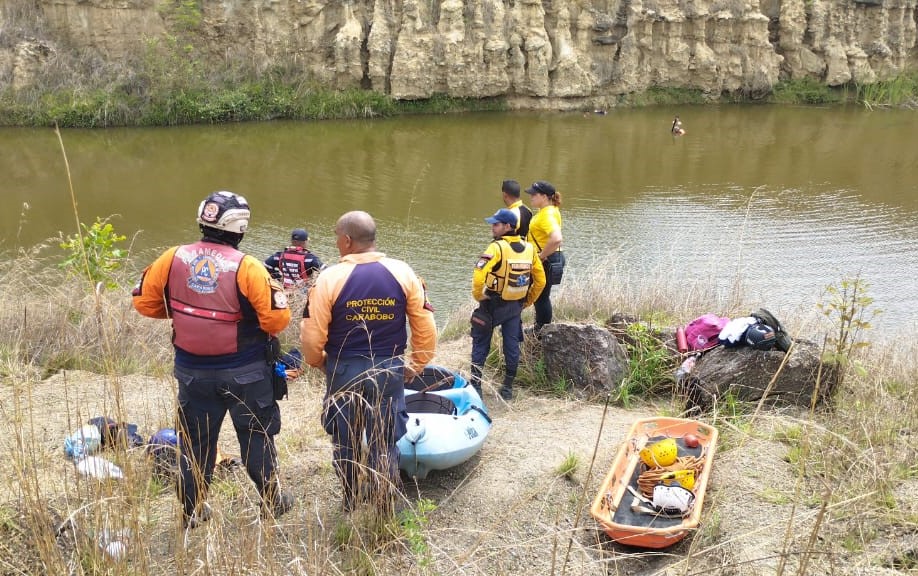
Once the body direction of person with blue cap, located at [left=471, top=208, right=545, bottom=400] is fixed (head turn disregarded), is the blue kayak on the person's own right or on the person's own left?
on the person's own left

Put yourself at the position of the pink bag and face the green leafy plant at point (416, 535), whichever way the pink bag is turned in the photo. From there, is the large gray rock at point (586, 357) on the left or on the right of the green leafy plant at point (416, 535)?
right

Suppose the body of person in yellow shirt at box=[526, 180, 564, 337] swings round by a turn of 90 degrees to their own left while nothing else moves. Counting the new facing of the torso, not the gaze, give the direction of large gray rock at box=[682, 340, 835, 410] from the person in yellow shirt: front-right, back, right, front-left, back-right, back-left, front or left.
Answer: front-left

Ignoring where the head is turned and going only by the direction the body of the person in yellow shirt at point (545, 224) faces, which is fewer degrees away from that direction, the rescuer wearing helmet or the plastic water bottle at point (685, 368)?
the rescuer wearing helmet

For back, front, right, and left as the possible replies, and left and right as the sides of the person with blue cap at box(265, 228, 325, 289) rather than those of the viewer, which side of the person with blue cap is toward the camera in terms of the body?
back

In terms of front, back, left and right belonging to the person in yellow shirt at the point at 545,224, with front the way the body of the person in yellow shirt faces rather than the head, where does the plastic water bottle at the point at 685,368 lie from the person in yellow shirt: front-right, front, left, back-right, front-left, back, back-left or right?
back-left

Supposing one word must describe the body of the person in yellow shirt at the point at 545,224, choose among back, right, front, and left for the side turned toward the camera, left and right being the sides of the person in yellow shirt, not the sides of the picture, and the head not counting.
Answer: left
